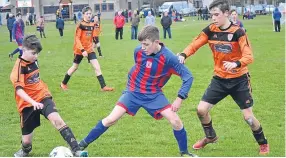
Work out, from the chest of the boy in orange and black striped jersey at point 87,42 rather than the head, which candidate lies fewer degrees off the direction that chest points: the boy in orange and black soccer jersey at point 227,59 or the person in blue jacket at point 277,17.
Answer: the boy in orange and black soccer jersey

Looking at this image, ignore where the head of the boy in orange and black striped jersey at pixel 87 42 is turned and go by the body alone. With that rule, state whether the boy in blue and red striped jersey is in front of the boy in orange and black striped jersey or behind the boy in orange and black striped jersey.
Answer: in front

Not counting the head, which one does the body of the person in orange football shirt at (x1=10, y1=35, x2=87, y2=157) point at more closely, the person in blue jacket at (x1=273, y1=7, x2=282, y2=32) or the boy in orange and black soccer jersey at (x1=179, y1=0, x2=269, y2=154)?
the boy in orange and black soccer jersey

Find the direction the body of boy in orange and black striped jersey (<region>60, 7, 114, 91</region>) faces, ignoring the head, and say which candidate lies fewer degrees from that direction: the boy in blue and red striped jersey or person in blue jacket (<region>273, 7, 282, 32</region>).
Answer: the boy in blue and red striped jersey

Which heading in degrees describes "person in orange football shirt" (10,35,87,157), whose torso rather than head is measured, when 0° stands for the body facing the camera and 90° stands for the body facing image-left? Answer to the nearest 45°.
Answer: approximately 315°

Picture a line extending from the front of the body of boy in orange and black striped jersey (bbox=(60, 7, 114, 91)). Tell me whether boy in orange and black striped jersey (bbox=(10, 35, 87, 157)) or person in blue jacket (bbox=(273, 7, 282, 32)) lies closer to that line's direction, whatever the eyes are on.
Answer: the boy in orange and black striped jersey

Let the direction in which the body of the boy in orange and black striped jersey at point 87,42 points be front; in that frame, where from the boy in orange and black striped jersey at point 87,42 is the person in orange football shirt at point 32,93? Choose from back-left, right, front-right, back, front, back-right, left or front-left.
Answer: front-right

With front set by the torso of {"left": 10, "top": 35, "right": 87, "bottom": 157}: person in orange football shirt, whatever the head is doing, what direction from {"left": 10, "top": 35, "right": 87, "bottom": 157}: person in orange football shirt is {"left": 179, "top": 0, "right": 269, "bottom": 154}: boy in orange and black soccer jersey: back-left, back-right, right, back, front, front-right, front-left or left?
front-left
